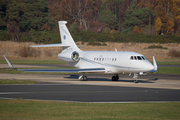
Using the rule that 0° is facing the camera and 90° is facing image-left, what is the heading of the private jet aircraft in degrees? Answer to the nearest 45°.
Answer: approximately 315°
